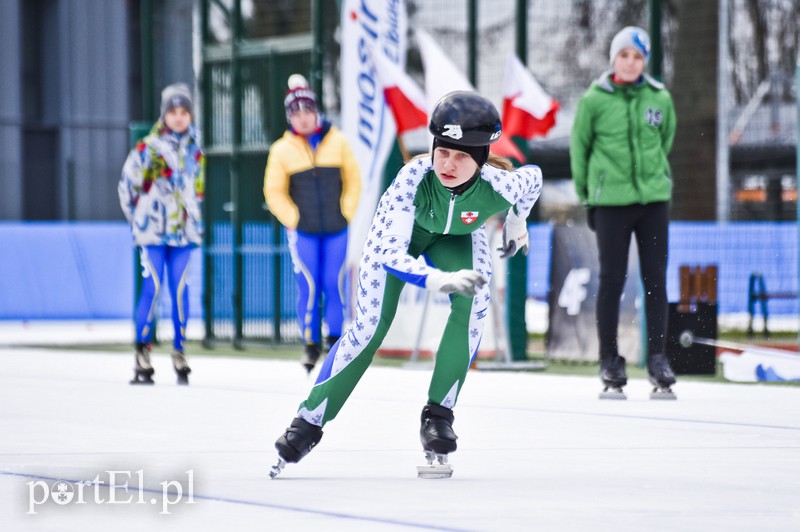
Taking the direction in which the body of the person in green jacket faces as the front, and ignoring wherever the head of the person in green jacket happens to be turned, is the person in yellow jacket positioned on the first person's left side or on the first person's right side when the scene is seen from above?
on the first person's right side

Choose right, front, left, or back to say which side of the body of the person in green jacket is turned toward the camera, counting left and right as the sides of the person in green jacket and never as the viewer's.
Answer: front

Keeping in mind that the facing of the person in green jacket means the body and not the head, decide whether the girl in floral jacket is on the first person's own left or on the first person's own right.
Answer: on the first person's own right

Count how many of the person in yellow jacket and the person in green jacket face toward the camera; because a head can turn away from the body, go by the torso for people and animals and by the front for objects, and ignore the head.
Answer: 2

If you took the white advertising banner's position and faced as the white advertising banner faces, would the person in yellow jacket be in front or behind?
in front

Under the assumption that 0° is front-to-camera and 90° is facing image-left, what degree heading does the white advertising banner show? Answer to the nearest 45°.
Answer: approximately 0°

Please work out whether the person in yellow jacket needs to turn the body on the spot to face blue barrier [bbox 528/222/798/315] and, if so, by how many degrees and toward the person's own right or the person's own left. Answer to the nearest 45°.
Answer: approximately 135° to the person's own left

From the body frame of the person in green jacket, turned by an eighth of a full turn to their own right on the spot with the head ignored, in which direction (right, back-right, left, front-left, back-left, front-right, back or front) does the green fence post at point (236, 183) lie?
right

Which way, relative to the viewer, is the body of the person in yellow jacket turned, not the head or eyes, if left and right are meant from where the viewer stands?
facing the viewer
